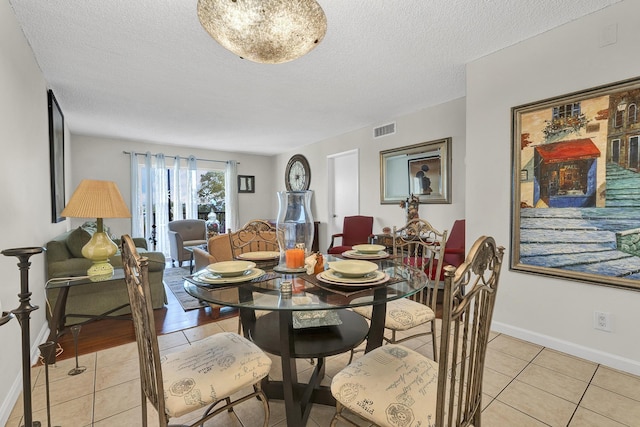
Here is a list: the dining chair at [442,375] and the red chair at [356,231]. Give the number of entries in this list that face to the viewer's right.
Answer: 0

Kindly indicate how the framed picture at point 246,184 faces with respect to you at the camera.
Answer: facing the viewer

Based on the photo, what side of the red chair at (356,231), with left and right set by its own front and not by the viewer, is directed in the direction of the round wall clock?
right

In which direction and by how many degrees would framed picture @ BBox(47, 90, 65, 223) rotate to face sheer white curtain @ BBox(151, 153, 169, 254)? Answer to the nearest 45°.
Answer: approximately 45° to its left

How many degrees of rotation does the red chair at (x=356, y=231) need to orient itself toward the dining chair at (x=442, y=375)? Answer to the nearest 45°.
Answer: approximately 45° to its left

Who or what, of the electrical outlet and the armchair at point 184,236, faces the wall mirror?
the armchair

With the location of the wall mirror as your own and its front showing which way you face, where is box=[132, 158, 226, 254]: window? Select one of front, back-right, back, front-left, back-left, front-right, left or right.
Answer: front-right

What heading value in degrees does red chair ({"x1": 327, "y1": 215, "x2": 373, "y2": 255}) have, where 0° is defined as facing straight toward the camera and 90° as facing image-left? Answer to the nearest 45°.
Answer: approximately 45°

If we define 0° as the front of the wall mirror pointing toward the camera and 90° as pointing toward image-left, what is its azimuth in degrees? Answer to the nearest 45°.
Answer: approximately 45°

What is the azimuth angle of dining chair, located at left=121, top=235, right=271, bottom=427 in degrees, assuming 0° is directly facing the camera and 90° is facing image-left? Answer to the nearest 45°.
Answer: approximately 225°

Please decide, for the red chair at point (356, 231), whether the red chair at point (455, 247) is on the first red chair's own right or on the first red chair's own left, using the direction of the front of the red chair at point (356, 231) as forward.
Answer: on the first red chair's own left

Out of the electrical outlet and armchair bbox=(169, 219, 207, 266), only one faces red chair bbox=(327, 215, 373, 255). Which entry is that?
the armchair

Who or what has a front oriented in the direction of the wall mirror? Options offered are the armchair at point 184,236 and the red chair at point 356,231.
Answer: the armchair

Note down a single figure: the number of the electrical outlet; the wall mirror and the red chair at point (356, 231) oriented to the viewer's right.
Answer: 0

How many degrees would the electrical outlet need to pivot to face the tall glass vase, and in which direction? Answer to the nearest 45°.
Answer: approximately 45° to its right

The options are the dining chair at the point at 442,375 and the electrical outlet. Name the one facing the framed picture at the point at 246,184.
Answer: the dining chair

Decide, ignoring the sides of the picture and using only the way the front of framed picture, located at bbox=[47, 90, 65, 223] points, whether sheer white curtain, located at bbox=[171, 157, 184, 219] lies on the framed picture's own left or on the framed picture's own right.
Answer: on the framed picture's own left

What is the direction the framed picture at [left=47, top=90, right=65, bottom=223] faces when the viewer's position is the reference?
facing to the right of the viewer

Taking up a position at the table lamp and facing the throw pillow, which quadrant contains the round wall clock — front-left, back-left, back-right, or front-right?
front-right
